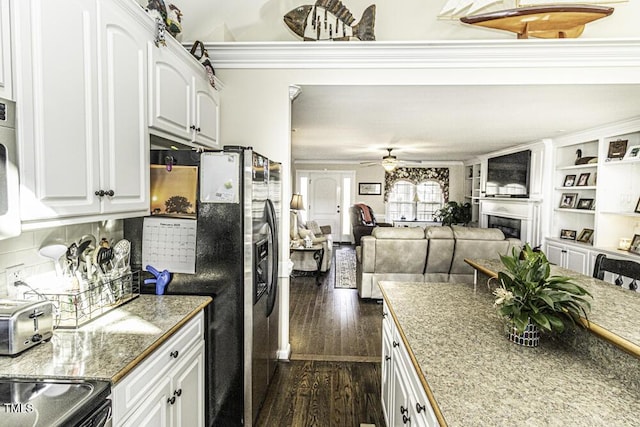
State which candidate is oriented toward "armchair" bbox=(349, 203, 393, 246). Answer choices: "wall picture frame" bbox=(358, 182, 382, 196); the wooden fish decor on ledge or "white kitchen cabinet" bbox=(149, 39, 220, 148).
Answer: the wall picture frame

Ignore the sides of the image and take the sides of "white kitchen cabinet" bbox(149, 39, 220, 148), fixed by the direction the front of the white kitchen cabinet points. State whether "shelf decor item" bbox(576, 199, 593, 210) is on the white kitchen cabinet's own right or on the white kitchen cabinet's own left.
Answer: on the white kitchen cabinet's own left

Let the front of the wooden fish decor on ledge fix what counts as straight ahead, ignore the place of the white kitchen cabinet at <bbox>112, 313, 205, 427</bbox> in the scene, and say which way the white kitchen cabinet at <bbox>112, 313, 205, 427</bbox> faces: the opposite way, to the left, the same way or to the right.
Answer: the opposite way

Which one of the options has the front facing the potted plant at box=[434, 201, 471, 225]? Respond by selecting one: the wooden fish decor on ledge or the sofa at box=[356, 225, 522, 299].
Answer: the sofa

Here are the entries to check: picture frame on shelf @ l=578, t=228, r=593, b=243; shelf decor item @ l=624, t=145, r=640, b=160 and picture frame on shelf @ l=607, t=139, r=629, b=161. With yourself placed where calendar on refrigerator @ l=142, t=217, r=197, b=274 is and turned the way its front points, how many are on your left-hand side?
3

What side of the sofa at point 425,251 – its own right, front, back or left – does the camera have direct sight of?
back

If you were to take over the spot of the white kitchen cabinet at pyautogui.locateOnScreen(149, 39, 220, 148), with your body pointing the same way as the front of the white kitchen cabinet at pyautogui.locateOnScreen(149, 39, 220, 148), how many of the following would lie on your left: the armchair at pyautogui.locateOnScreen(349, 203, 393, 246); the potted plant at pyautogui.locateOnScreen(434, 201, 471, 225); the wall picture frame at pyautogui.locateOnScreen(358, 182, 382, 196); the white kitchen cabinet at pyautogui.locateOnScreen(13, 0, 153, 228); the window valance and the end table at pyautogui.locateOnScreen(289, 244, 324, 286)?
5

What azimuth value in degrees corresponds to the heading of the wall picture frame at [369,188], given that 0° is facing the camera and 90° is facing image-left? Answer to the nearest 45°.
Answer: approximately 0°
